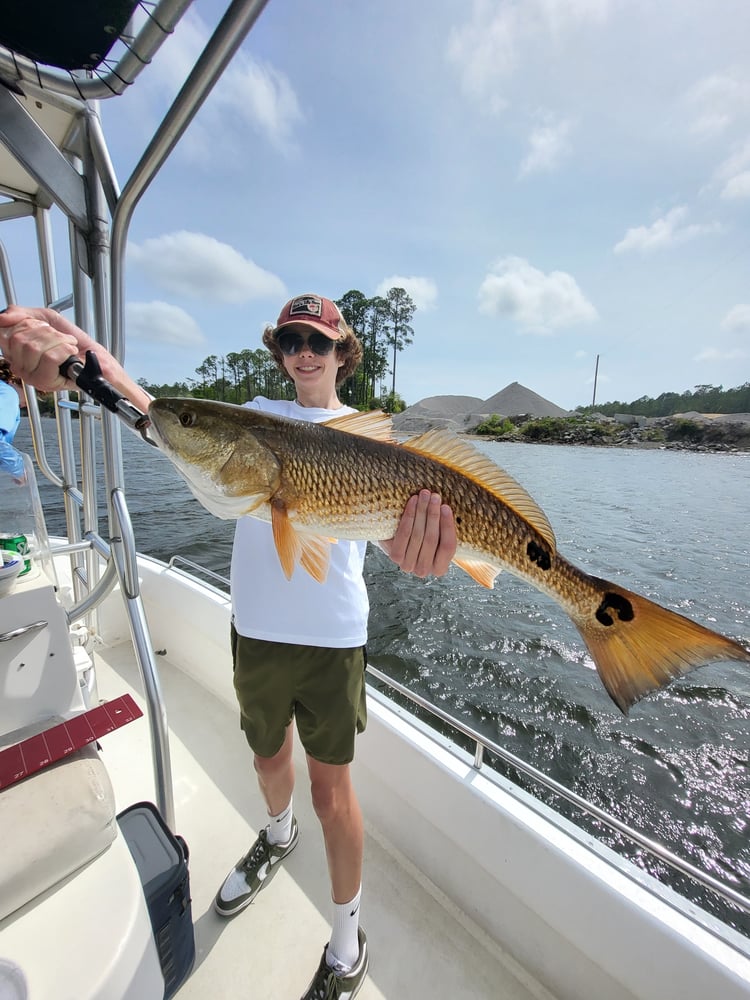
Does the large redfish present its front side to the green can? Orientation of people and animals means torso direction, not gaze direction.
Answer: yes

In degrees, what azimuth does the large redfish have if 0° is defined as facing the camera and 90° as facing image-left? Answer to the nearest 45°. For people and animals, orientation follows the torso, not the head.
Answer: approximately 90°
